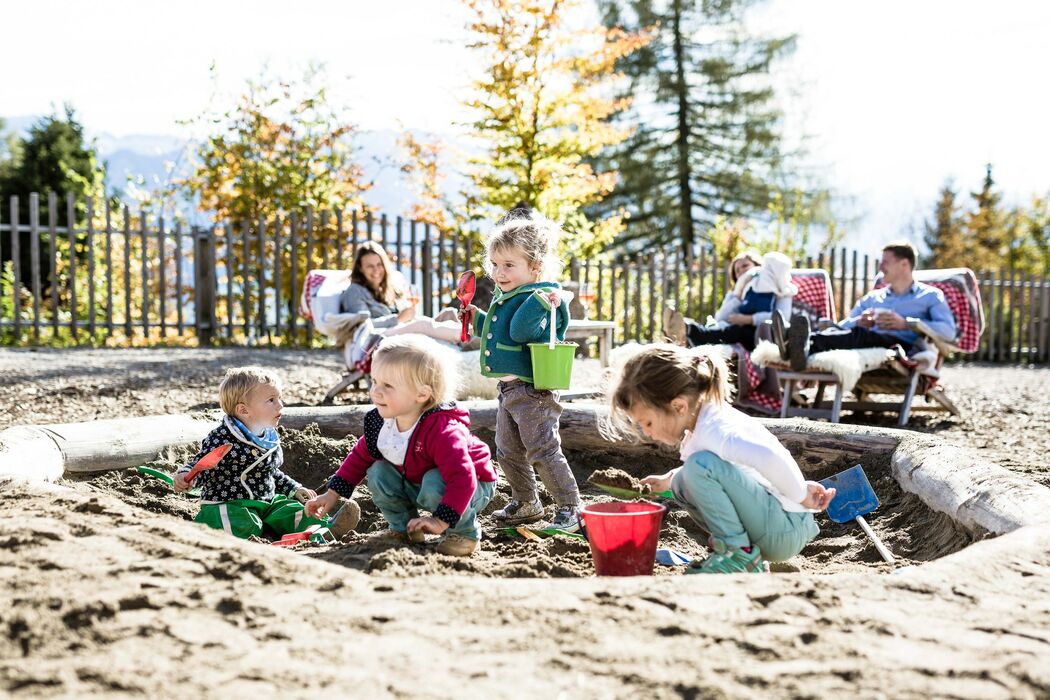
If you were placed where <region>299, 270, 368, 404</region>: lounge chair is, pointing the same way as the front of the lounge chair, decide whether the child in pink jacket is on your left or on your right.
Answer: on your right

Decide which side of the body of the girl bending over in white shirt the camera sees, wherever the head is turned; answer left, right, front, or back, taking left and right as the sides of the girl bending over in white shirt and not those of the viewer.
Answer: left

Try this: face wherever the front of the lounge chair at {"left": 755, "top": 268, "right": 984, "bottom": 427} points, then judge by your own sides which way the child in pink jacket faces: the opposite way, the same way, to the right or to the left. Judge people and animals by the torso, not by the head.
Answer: to the left

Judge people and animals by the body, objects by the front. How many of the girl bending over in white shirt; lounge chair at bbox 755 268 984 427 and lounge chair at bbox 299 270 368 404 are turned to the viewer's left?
2

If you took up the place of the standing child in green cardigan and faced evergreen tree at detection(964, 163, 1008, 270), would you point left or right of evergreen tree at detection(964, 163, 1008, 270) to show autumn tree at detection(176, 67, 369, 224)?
left

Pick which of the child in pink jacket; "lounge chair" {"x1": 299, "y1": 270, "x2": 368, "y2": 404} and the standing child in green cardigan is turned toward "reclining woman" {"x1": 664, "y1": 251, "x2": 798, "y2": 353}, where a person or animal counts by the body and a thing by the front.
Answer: the lounge chair

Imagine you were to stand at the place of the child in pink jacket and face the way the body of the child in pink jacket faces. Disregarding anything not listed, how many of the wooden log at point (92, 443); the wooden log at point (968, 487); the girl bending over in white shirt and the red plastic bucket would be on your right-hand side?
1

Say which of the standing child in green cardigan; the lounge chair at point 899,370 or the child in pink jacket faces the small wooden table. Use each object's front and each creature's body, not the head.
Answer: the lounge chair

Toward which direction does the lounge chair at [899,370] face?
to the viewer's left

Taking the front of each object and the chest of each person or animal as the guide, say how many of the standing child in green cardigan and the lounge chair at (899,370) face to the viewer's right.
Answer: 0

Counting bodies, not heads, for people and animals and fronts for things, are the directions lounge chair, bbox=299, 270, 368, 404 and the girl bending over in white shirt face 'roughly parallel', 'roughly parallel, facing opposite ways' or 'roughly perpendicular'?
roughly parallel, facing opposite ways

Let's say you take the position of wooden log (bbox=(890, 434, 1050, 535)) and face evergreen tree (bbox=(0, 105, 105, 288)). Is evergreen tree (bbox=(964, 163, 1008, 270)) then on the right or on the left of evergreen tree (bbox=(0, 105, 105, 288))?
right

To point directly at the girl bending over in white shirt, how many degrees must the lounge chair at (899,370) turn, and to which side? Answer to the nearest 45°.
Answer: approximately 90° to its left

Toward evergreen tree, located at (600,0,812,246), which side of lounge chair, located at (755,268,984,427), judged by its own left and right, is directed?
right

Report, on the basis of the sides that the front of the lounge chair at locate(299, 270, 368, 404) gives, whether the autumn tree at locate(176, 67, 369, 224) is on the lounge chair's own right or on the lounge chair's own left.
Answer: on the lounge chair's own left

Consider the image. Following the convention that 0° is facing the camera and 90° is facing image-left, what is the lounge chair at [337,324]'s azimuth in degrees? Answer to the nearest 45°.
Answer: approximately 270°

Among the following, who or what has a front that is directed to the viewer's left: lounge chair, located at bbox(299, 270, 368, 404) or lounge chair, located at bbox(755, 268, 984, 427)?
lounge chair, located at bbox(755, 268, 984, 427)
